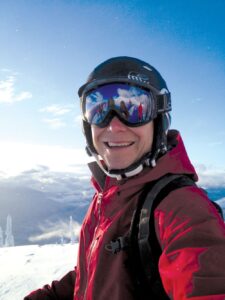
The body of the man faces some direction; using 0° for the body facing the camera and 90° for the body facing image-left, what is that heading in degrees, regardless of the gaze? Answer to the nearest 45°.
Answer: approximately 45°
